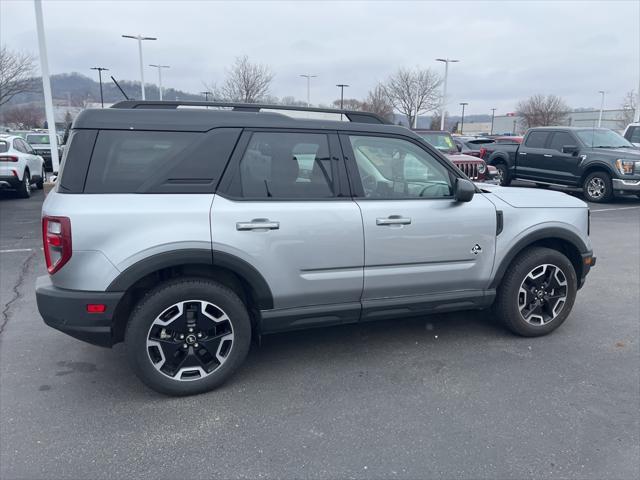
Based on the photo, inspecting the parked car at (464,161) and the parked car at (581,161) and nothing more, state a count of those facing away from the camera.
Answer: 0

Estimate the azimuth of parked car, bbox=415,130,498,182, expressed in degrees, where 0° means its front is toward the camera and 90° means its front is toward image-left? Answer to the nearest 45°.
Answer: approximately 315°

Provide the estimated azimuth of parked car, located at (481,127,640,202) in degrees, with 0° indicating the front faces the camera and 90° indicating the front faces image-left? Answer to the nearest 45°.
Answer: approximately 315°

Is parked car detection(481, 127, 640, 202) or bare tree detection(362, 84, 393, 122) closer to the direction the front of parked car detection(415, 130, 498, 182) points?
the parked car

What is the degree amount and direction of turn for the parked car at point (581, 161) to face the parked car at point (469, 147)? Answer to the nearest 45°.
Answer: approximately 180°

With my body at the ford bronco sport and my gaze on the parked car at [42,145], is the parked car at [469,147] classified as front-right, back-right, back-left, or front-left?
front-right

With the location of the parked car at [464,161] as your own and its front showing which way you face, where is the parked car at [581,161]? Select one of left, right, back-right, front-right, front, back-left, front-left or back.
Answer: left

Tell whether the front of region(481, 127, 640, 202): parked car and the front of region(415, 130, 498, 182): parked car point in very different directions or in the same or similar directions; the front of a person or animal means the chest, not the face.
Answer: same or similar directions

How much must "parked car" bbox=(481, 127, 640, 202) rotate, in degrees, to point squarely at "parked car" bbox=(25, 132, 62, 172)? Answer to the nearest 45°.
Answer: approximately 135° to its right

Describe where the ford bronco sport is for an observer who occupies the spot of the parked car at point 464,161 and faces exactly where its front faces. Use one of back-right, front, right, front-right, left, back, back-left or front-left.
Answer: front-right

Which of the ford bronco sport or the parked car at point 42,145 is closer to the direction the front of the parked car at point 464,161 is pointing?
the ford bronco sport

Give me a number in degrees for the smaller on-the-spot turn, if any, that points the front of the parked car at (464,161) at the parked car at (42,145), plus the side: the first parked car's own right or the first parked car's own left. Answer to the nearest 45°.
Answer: approximately 135° to the first parked car's own right
